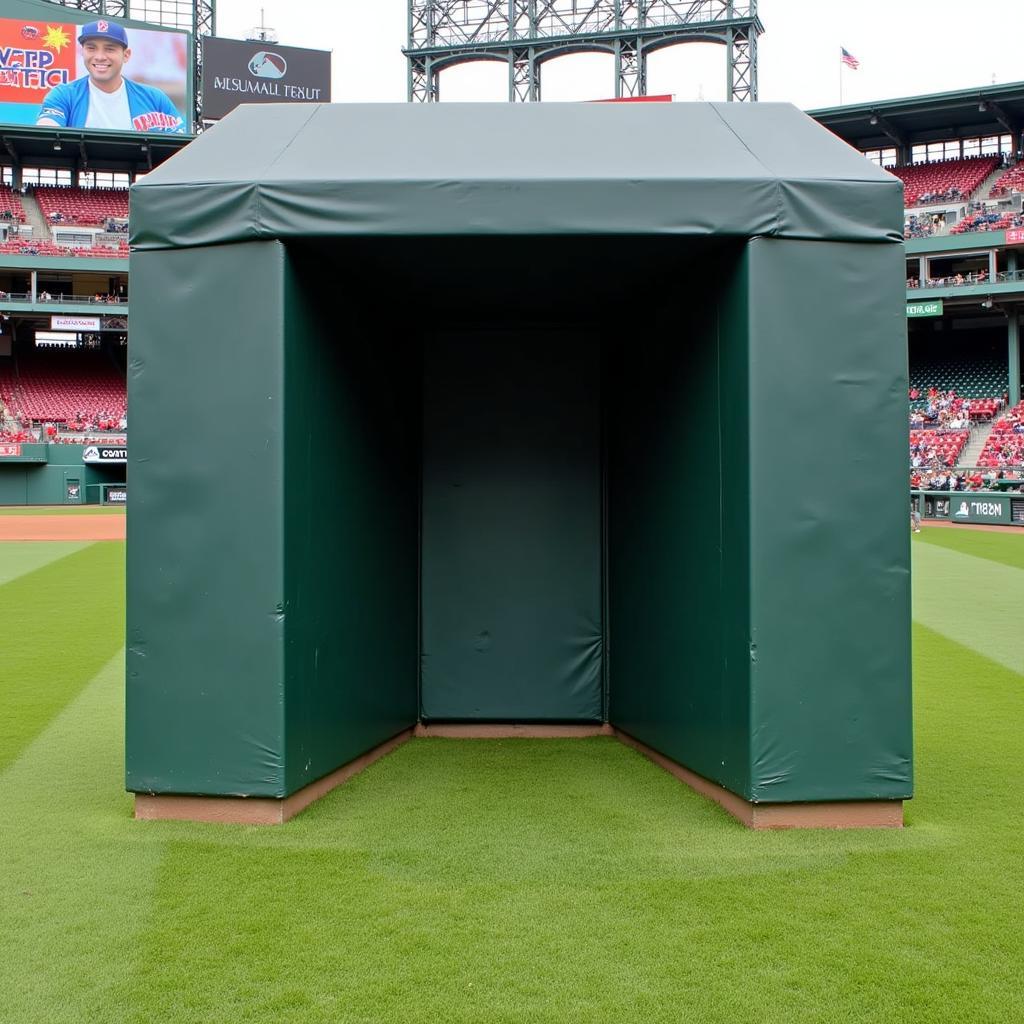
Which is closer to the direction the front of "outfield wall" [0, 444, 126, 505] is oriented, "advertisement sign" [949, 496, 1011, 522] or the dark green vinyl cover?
the dark green vinyl cover

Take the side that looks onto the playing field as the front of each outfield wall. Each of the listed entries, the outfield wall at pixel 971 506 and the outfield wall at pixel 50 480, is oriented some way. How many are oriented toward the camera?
2

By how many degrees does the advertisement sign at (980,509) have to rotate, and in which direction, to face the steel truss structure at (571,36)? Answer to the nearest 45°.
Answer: approximately 135° to its right

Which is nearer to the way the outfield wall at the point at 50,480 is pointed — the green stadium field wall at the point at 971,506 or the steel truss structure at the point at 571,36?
the green stadium field wall

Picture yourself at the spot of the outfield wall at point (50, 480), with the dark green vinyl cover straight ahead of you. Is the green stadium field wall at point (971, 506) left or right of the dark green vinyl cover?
left

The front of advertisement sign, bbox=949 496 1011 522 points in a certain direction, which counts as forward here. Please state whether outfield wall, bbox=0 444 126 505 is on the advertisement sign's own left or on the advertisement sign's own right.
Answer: on the advertisement sign's own right

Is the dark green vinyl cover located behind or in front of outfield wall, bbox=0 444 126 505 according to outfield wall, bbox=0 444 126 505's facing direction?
in front

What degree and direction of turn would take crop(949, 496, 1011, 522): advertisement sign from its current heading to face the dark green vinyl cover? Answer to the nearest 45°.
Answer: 0° — it already faces it

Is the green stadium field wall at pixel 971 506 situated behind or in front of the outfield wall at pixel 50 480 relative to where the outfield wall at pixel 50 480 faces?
in front
